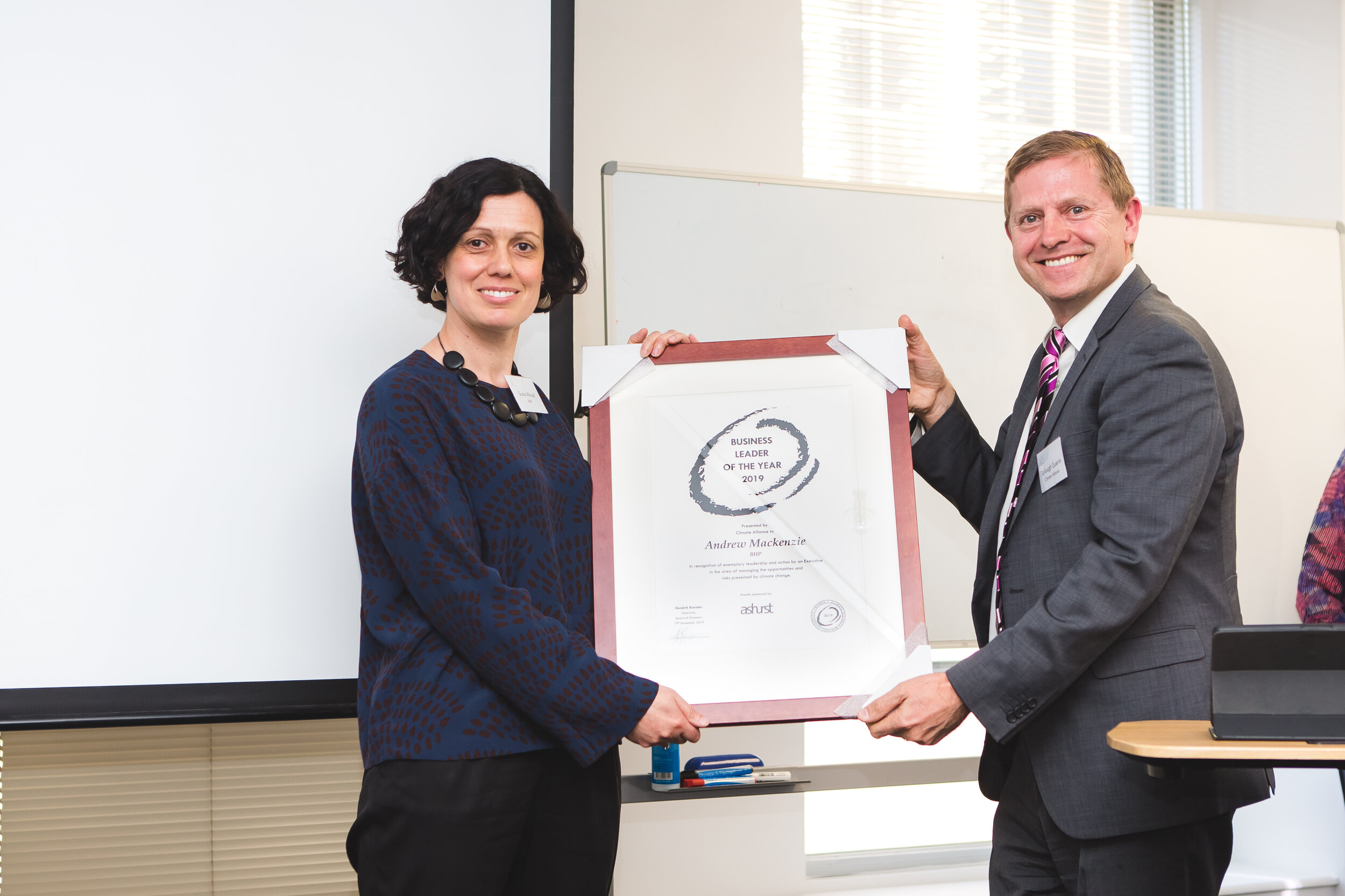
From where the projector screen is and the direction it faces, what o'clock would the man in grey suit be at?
The man in grey suit is roughly at 10 o'clock from the projector screen.

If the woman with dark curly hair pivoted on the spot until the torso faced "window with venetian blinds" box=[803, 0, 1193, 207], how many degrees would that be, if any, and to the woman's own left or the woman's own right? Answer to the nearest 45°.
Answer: approximately 90° to the woman's own left

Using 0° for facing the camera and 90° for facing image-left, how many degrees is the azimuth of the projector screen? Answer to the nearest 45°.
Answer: approximately 0°

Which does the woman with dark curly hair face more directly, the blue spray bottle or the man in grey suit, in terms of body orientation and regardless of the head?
the man in grey suit

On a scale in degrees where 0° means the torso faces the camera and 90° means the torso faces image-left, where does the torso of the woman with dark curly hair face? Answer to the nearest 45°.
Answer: approximately 315°

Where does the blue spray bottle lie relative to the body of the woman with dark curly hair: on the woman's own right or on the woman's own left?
on the woman's own left

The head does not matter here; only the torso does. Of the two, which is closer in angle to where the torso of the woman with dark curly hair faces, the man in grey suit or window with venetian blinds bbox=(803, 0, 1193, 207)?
the man in grey suit

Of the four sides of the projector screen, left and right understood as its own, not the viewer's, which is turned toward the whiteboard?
left
